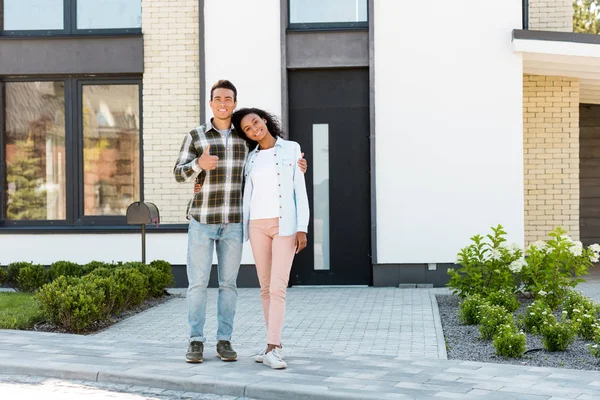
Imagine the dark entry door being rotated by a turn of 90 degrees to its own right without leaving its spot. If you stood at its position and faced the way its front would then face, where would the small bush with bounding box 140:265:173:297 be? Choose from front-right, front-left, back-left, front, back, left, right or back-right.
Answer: front-left

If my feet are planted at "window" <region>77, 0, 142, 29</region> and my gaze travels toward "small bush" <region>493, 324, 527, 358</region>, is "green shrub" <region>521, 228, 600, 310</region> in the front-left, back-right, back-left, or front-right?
front-left

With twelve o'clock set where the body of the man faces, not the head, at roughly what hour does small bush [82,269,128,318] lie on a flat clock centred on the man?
The small bush is roughly at 5 o'clock from the man.

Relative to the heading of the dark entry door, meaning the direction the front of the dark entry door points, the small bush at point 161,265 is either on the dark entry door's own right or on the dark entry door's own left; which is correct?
on the dark entry door's own right

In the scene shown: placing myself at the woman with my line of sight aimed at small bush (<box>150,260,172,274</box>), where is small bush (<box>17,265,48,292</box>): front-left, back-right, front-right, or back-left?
front-left

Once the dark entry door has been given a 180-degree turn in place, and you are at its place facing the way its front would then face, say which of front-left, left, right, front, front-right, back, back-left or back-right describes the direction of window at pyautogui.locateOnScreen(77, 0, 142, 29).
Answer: left

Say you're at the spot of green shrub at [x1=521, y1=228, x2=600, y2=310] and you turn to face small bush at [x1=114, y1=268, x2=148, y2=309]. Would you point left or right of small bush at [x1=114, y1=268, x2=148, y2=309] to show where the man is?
left

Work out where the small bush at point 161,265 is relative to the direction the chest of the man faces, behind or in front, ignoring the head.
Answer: behind

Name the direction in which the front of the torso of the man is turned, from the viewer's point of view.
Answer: toward the camera

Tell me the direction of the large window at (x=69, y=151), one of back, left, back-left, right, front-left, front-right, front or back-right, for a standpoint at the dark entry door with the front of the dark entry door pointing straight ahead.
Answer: right

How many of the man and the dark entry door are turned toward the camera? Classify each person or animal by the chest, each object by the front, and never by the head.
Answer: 2

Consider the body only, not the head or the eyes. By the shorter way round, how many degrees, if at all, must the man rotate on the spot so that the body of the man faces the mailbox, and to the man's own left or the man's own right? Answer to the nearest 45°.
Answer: approximately 180°

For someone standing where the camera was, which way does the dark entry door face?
facing the viewer
